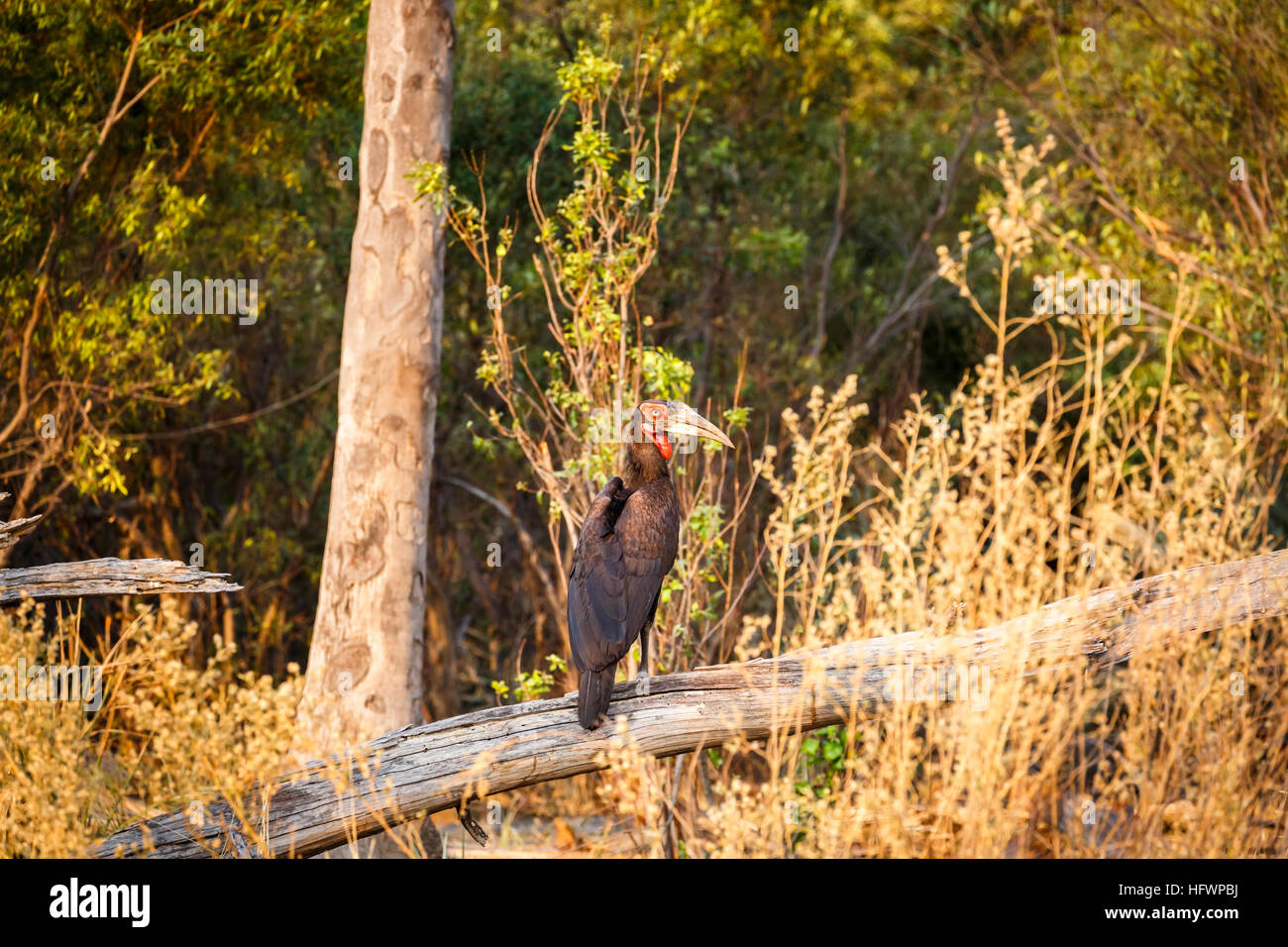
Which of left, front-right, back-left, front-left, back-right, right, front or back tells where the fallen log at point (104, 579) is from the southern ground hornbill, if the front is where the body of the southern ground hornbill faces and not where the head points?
back-left

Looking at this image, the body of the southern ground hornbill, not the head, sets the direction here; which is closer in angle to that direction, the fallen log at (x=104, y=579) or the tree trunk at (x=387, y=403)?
the tree trunk

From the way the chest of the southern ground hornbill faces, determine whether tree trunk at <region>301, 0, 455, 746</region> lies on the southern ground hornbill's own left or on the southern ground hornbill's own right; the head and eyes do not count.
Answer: on the southern ground hornbill's own left

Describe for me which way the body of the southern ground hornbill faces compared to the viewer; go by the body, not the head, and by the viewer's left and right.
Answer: facing away from the viewer and to the right of the viewer
